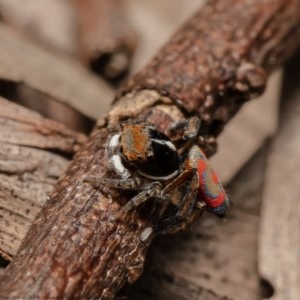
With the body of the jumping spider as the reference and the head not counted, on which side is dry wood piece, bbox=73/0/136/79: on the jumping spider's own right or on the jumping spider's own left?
on the jumping spider's own right

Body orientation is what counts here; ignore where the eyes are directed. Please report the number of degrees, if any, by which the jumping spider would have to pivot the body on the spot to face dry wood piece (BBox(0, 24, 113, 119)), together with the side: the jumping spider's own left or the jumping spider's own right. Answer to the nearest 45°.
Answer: approximately 45° to the jumping spider's own right

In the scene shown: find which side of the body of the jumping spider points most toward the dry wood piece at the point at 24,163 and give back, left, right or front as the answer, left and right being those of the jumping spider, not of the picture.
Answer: front

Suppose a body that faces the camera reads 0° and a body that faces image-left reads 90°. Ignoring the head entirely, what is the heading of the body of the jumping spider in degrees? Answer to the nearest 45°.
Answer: approximately 90°

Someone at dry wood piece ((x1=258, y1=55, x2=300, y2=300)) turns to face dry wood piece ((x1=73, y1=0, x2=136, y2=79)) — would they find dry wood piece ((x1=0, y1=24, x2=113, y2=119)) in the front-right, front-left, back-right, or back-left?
front-left

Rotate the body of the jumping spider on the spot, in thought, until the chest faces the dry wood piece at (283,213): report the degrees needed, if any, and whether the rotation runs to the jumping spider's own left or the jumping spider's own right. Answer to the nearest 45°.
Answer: approximately 135° to the jumping spider's own right
